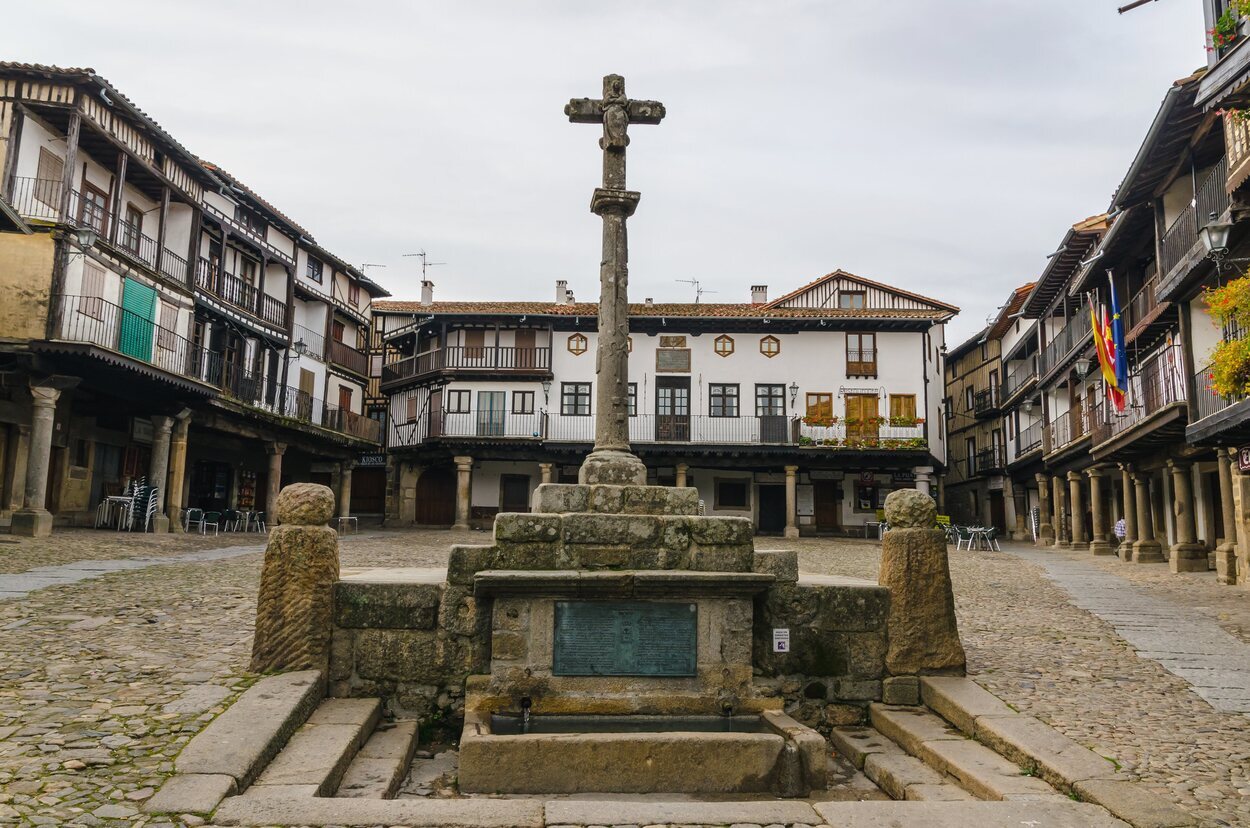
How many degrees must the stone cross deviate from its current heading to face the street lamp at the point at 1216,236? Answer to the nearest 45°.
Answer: approximately 135° to its left

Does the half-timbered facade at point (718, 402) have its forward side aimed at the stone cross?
yes

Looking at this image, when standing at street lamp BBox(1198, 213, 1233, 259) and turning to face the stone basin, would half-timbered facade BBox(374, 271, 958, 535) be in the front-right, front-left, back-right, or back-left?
back-right

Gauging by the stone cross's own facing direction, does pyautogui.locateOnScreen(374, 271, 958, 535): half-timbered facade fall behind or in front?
behind

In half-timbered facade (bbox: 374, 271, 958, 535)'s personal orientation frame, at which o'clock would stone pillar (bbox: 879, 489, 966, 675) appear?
The stone pillar is roughly at 12 o'clock from the half-timbered facade.

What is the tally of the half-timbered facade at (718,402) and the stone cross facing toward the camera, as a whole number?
2

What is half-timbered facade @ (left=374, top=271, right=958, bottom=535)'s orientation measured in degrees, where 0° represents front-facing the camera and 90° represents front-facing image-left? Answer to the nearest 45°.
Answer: approximately 0°
